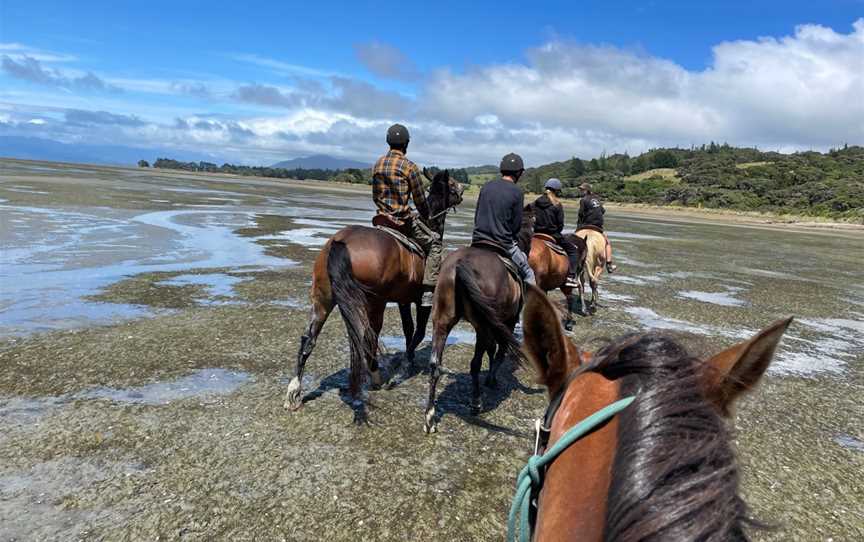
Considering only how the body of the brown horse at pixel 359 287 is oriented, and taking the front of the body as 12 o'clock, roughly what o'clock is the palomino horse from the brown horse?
The palomino horse is roughly at 12 o'clock from the brown horse.

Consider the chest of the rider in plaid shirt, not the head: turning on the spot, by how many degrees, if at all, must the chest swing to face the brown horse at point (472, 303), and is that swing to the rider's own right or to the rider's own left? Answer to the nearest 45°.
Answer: approximately 90° to the rider's own right

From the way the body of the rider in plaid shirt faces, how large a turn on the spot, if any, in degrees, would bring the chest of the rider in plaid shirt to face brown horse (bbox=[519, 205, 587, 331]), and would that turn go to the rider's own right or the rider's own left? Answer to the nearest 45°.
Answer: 0° — they already face it

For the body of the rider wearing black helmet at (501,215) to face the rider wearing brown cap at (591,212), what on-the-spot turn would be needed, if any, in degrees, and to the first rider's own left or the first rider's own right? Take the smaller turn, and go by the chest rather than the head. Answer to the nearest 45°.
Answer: approximately 45° to the first rider's own left

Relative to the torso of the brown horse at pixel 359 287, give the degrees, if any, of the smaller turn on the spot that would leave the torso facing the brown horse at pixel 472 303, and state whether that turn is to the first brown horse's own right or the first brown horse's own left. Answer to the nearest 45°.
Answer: approximately 45° to the first brown horse's own right

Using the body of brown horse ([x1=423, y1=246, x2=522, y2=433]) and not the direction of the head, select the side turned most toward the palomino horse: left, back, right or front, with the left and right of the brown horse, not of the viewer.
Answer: front

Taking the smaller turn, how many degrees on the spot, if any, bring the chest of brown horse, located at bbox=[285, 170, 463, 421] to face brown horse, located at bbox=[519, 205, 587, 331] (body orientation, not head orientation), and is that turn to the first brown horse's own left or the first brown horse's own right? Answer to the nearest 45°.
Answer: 0° — it already faces it

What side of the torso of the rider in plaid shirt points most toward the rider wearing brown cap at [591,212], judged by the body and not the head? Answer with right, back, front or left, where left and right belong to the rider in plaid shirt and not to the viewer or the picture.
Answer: front

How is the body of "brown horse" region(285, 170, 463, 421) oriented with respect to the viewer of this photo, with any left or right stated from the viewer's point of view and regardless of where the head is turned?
facing away from the viewer and to the right of the viewer

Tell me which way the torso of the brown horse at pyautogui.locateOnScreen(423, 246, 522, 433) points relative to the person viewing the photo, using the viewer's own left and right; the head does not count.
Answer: facing away from the viewer and to the right of the viewer

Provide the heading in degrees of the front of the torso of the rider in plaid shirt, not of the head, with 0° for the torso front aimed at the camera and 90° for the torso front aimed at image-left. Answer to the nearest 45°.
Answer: approximately 225°

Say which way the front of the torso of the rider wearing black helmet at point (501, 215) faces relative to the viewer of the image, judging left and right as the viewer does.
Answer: facing away from the viewer and to the right of the viewer
